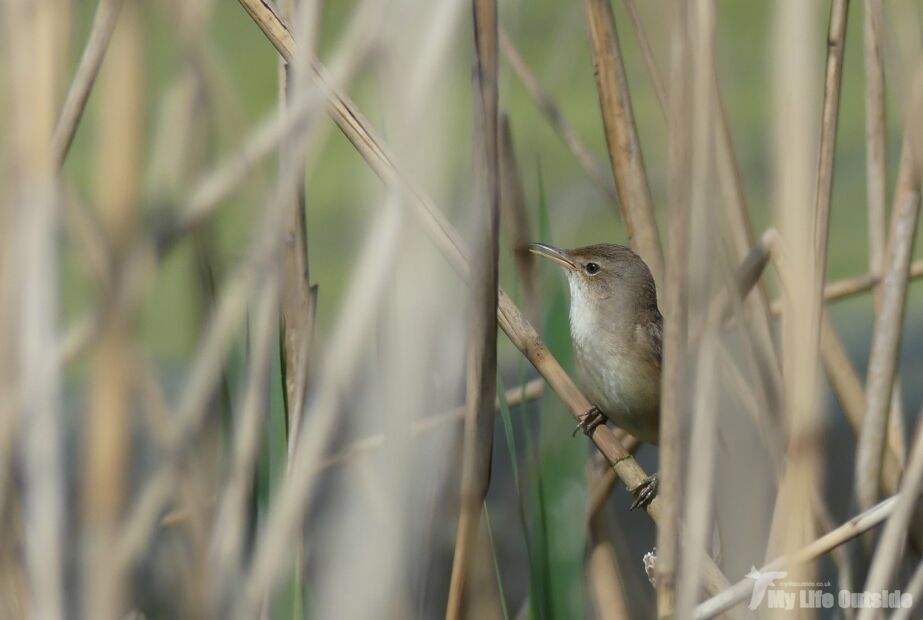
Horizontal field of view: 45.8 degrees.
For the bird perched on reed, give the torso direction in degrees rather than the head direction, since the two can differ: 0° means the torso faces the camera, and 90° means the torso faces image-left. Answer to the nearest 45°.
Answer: approximately 45°

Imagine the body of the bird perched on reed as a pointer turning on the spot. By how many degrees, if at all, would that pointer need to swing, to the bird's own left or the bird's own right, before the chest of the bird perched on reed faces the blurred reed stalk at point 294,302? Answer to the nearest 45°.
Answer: approximately 45° to the bird's own right

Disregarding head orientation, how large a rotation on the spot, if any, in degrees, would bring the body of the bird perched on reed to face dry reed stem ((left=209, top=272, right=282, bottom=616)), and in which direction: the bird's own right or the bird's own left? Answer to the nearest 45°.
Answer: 0° — it already faces it

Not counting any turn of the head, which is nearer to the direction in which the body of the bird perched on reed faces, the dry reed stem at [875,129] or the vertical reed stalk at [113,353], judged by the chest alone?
the vertical reed stalk

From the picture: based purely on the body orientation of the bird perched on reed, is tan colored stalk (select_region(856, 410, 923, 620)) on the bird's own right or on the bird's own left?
on the bird's own left
